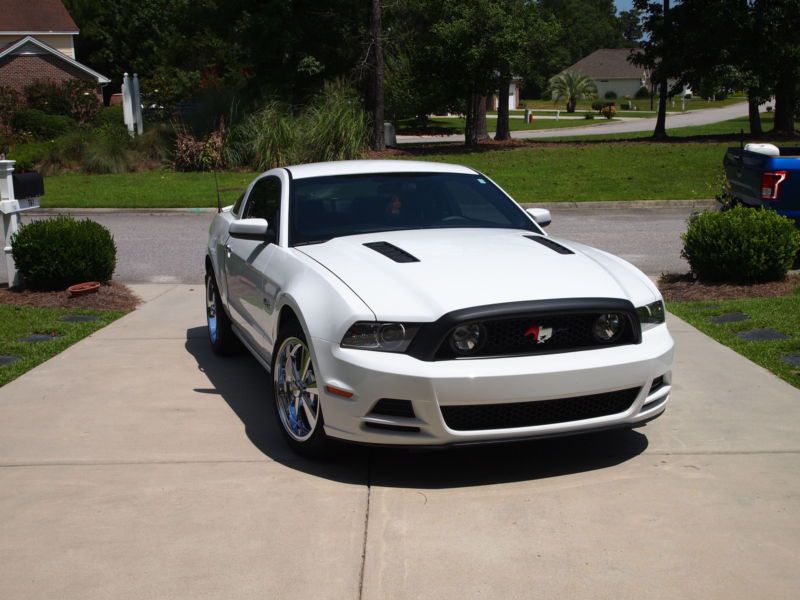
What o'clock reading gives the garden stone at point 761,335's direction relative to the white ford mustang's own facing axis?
The garden stone is roughly at 9 o'clock from the white ford mustang.

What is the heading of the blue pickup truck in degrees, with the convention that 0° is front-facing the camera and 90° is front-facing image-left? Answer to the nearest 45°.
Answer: approximately 225°

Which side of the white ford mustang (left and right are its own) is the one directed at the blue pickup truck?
left

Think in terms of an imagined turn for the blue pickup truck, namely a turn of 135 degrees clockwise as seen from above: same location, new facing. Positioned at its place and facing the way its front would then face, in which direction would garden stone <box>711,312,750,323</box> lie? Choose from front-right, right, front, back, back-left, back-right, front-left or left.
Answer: front

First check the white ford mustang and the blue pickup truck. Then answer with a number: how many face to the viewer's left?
0

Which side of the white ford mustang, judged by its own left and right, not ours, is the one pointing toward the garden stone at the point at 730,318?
left

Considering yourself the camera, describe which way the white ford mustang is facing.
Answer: facing the viewer and to the right of the viewer

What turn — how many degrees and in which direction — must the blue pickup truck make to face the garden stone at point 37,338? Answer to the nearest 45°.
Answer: approximately 180°

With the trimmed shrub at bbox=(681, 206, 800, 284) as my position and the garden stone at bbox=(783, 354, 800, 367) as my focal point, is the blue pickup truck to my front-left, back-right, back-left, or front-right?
back-left

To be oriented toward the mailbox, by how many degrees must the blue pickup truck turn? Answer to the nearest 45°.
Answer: approximately 135° to its left

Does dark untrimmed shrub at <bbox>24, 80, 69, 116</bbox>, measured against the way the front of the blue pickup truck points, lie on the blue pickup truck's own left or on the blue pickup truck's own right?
on the blue pickup truck's own left
